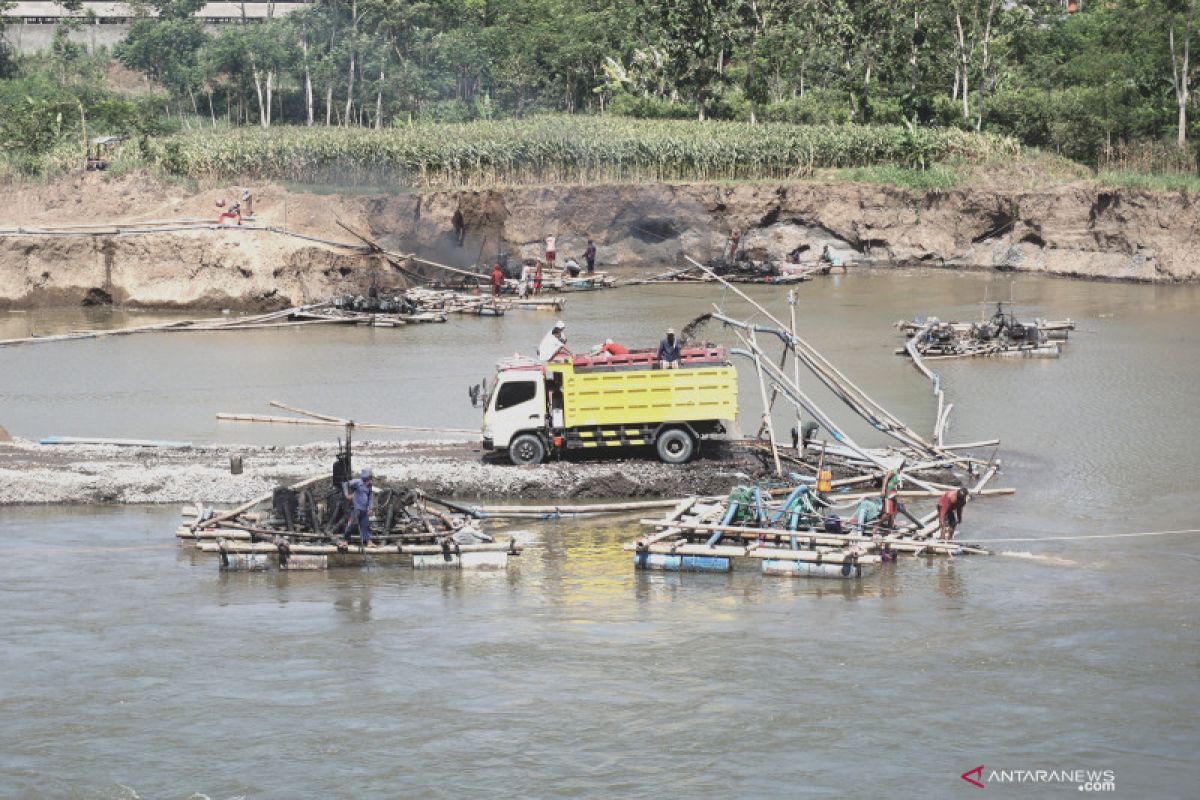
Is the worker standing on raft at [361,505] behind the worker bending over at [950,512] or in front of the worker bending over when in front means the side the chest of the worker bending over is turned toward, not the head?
behind

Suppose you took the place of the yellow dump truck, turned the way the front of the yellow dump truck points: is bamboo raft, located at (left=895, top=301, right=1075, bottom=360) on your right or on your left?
on your right

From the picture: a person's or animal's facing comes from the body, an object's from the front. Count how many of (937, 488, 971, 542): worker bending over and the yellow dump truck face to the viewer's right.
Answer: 1

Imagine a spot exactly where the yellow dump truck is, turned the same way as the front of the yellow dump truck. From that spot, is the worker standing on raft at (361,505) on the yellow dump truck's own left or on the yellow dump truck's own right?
on the yellow dump truck's own left

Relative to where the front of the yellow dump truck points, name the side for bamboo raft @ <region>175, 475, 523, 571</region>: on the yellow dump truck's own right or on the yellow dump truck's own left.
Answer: on the yellow dump truck's own left

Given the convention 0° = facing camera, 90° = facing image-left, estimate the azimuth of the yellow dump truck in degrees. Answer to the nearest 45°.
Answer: approximately 90°

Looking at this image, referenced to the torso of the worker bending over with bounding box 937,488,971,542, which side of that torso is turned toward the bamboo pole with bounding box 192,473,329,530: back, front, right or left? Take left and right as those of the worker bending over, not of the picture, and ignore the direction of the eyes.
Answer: back

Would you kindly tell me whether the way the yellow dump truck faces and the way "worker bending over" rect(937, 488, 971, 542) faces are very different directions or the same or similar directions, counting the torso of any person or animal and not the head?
very different directions

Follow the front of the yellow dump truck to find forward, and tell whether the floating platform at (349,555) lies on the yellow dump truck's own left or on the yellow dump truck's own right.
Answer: on the yellow dump truck's own left

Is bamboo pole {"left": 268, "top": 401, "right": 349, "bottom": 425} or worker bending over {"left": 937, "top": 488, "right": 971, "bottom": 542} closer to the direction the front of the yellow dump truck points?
the bamboo pole
